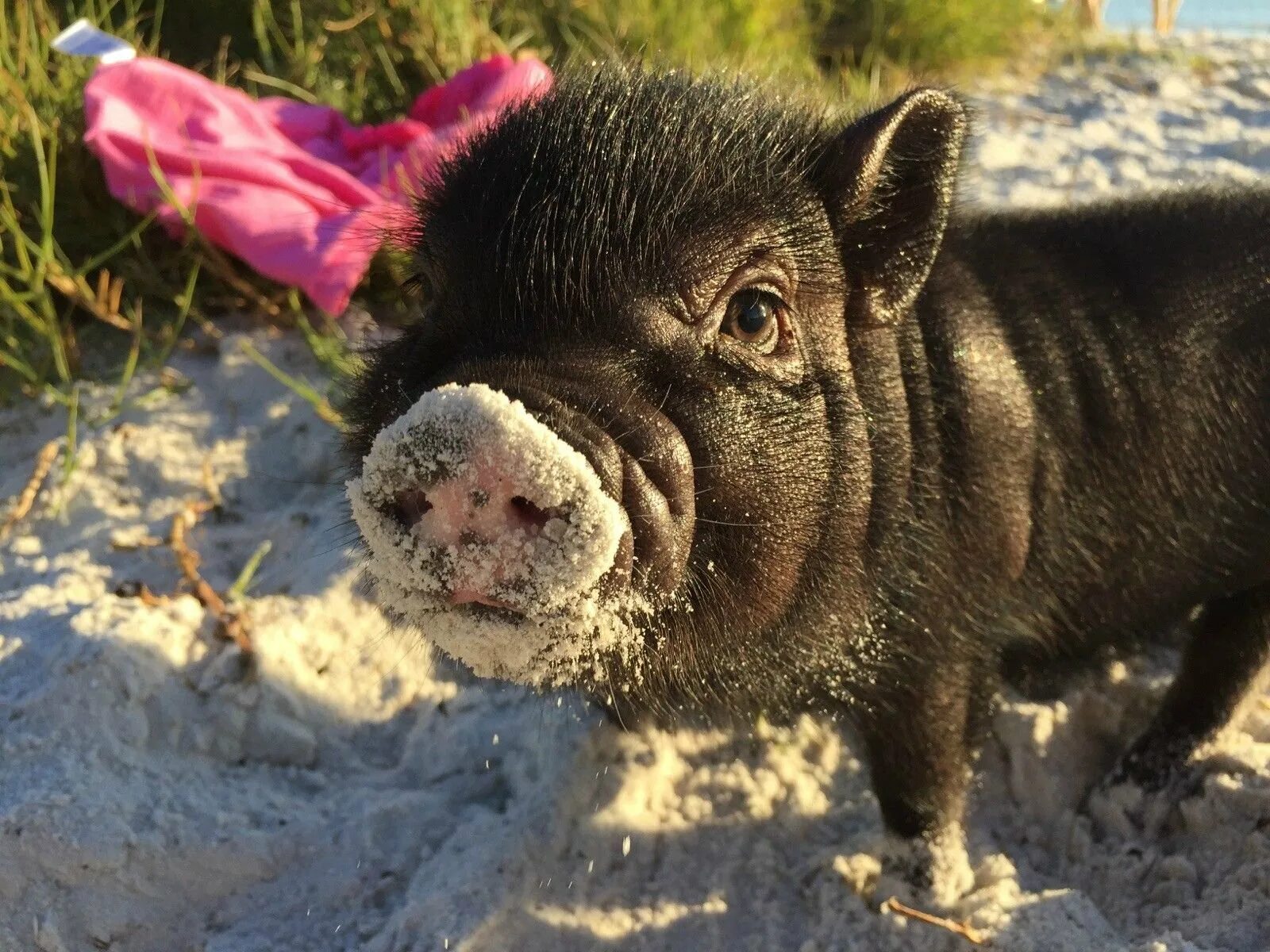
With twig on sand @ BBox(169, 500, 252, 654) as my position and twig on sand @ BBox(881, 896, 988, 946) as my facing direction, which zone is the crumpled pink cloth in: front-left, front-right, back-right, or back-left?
back-left

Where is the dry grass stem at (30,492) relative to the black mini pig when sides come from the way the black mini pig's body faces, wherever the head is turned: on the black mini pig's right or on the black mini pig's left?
on the black mini pig's right

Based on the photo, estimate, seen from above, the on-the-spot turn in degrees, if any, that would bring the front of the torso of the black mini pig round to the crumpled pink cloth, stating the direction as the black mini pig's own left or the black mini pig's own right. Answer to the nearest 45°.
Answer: approximately 90° to the black mini pig's own right

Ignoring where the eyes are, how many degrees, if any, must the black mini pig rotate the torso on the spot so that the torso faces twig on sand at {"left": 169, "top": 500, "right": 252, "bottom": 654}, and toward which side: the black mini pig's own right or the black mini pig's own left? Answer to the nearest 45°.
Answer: approximately 45° to the black mini pig's own right

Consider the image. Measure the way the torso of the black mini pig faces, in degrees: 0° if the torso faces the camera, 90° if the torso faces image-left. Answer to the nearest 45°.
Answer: approximately 45°
